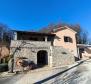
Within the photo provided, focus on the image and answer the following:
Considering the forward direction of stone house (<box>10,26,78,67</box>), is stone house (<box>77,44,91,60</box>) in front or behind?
behind

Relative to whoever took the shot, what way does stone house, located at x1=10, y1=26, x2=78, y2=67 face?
facing the viewer and to the left of the viewer
